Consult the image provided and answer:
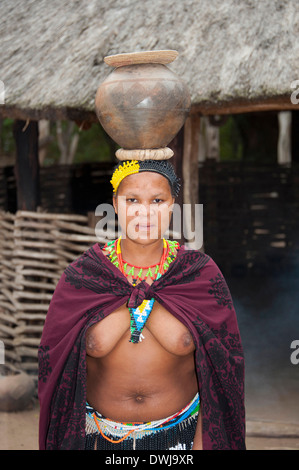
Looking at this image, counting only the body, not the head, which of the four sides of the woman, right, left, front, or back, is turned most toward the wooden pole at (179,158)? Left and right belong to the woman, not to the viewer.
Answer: back

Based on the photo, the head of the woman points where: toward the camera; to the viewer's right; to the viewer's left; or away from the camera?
toward the camera

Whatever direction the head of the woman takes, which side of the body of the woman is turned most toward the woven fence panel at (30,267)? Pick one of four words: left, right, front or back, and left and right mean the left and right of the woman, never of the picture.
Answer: back

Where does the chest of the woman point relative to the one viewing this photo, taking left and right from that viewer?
facing the viewer

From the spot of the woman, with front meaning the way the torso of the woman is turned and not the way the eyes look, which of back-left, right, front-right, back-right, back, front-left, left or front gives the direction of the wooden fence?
back

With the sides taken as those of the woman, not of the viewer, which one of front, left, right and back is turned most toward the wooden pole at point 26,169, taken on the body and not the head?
back

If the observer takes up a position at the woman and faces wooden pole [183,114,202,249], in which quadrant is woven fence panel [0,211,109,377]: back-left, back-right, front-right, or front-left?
front-left

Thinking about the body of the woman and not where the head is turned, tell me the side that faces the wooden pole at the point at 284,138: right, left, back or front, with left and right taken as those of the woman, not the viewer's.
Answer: back
